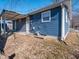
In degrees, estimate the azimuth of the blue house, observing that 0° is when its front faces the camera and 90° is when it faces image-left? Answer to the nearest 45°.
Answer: approximately 45°
